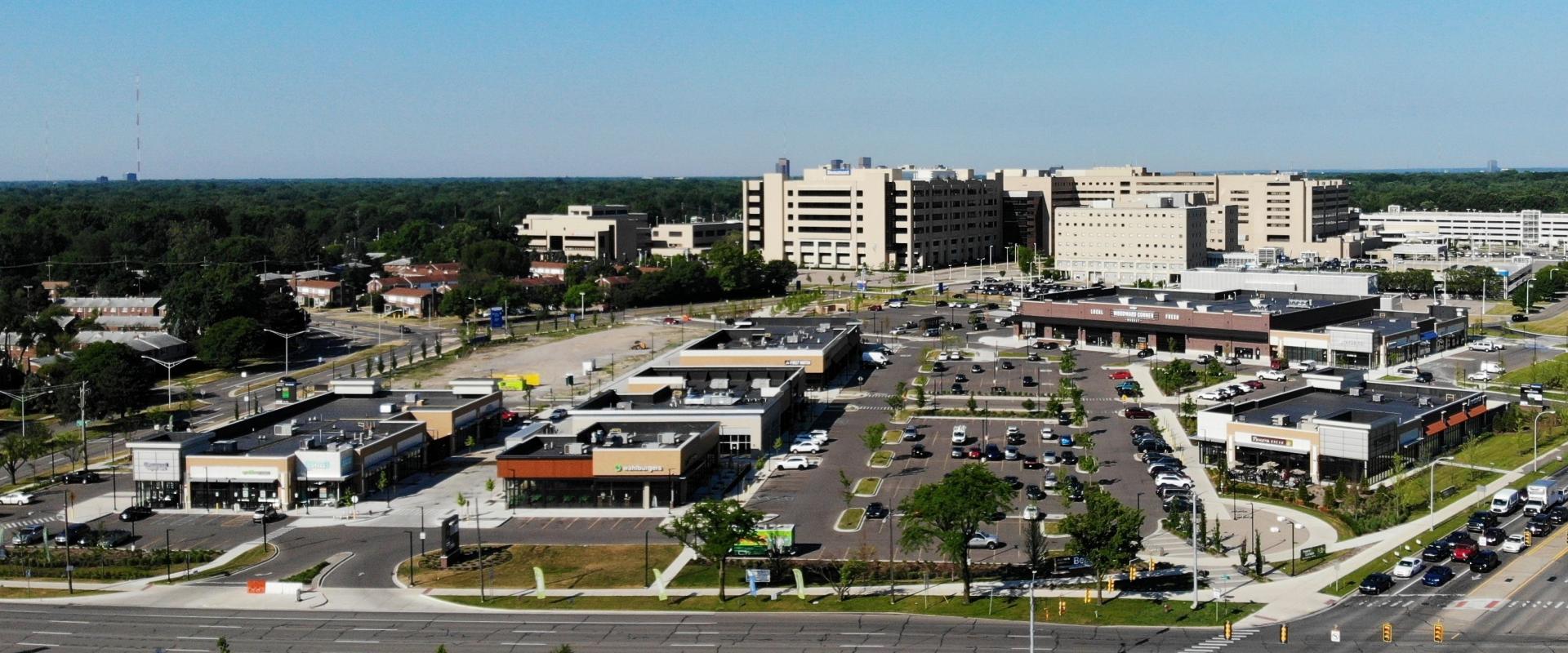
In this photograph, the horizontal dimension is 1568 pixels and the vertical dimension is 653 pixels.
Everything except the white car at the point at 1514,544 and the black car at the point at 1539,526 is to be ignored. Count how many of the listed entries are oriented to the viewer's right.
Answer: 0

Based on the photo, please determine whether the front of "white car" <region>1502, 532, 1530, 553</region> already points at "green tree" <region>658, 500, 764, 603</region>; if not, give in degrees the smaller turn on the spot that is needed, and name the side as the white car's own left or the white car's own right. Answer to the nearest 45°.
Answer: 0° — it already faces it

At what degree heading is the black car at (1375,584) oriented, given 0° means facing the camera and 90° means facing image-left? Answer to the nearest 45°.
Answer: approximately 45°

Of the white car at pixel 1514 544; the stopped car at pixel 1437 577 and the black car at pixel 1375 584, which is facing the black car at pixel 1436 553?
the white car

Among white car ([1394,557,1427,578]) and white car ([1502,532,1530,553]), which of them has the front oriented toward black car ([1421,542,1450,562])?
white car ([1502,532,1530,553])

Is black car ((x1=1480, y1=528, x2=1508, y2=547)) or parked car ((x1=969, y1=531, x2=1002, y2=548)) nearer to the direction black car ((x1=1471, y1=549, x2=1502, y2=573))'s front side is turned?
the parked car

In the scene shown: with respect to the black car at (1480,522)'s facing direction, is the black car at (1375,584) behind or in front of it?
in front

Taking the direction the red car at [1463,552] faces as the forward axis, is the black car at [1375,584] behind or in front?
in front

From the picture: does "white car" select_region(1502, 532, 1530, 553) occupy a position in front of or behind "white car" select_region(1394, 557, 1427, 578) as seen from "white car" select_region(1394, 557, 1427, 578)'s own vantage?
behind

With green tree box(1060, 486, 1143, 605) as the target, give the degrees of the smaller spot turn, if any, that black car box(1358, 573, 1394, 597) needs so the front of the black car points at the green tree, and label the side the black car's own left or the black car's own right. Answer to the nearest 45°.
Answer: approximately 45° to the black car's own right

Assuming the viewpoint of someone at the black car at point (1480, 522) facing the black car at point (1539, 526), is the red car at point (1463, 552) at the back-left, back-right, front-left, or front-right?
back-right
